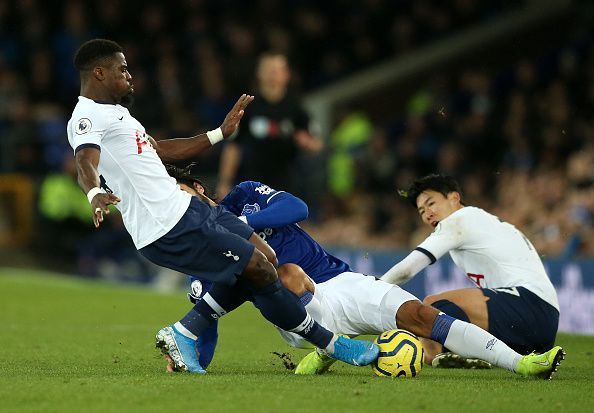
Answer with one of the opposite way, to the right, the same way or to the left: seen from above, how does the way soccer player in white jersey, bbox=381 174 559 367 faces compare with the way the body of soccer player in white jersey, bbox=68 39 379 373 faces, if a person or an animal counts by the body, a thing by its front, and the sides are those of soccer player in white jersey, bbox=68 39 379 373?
the opposite way

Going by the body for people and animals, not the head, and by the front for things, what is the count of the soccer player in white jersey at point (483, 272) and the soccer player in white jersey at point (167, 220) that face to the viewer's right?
1

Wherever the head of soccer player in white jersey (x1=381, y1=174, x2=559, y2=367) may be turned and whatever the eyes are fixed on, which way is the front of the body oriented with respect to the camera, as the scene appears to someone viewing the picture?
to the viewer's left

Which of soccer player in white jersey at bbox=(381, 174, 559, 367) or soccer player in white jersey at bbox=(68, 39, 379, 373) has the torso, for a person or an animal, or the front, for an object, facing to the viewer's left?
soccer player in white jersey at bbox=(381, 174, 559, 367)

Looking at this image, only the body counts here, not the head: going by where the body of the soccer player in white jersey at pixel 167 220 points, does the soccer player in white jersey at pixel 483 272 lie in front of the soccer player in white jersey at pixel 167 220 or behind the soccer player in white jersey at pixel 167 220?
in front

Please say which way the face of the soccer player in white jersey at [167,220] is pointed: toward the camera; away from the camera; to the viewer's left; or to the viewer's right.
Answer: to the viewer's right

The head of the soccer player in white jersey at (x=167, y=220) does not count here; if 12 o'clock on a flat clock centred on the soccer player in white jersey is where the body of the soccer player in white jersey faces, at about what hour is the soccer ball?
The soccer ball is roughly at 12 o'clock from the soccer player in white jersey.

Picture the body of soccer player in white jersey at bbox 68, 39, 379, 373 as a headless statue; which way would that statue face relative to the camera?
to the viewer's right
